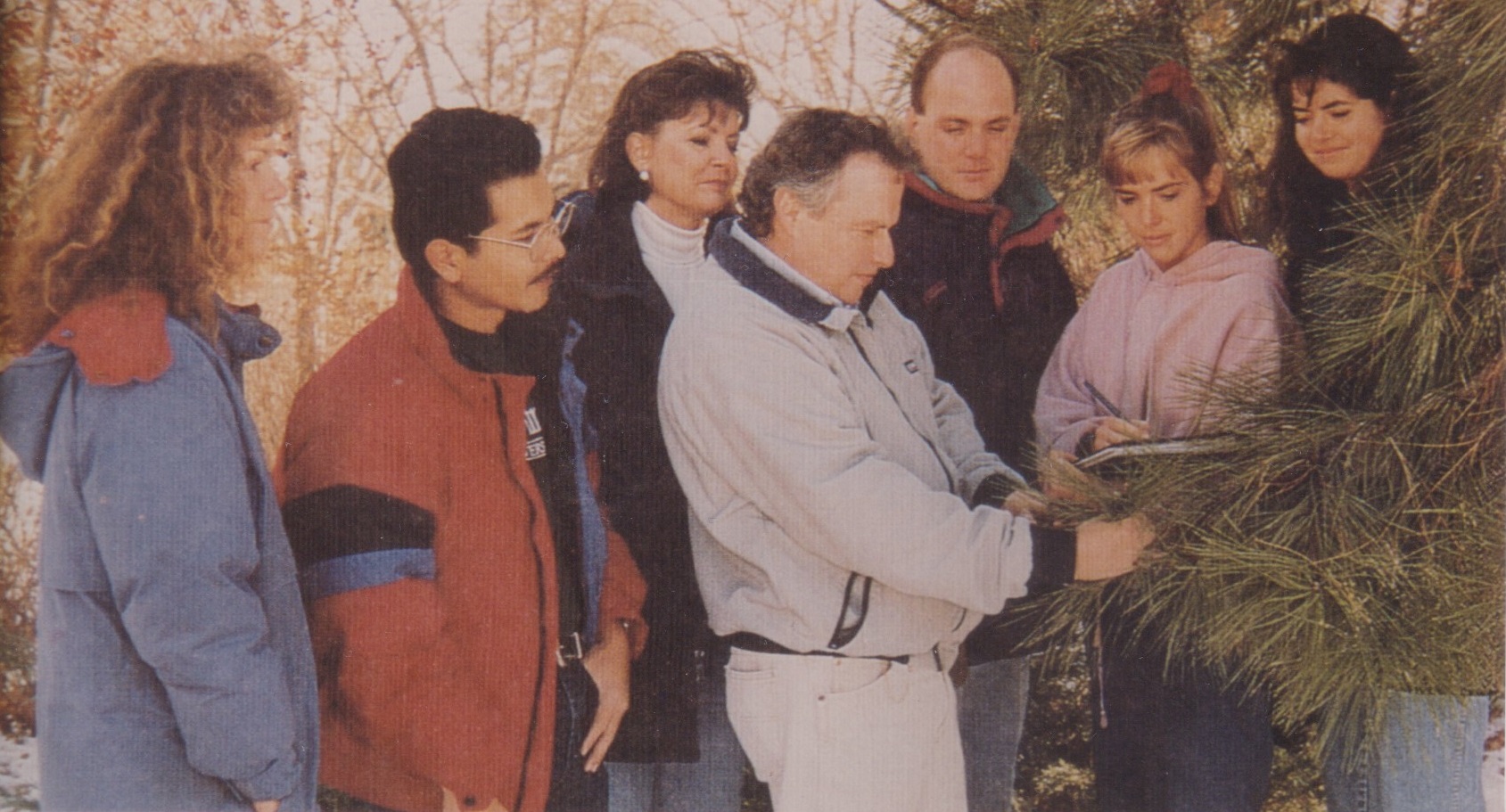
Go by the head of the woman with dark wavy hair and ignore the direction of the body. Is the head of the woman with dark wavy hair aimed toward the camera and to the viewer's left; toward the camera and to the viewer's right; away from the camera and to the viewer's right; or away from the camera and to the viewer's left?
toward the camera and to the viewer's right

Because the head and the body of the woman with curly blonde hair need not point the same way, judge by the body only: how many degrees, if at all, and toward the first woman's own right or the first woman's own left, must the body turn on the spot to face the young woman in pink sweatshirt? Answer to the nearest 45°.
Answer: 0° — they already face them

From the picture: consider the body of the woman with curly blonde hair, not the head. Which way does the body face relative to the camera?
to the viewer's right

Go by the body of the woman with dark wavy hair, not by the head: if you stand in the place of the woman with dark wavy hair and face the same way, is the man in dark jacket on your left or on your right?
on your left

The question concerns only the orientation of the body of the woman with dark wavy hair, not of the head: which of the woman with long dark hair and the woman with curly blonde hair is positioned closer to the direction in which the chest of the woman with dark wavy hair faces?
the woman with long dark hair

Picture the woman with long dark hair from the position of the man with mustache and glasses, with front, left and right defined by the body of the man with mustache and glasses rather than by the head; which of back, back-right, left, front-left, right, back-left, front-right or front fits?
front-left

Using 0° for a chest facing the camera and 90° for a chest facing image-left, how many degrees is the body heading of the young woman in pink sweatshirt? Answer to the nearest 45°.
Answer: approximately 45°

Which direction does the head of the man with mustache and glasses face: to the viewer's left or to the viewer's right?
to the viewer's right

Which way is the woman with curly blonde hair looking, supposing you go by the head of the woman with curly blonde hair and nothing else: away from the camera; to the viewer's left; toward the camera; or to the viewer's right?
to the viewer's right

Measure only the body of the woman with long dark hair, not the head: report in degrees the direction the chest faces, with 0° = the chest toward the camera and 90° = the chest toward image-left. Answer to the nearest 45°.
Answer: approximately 45°
